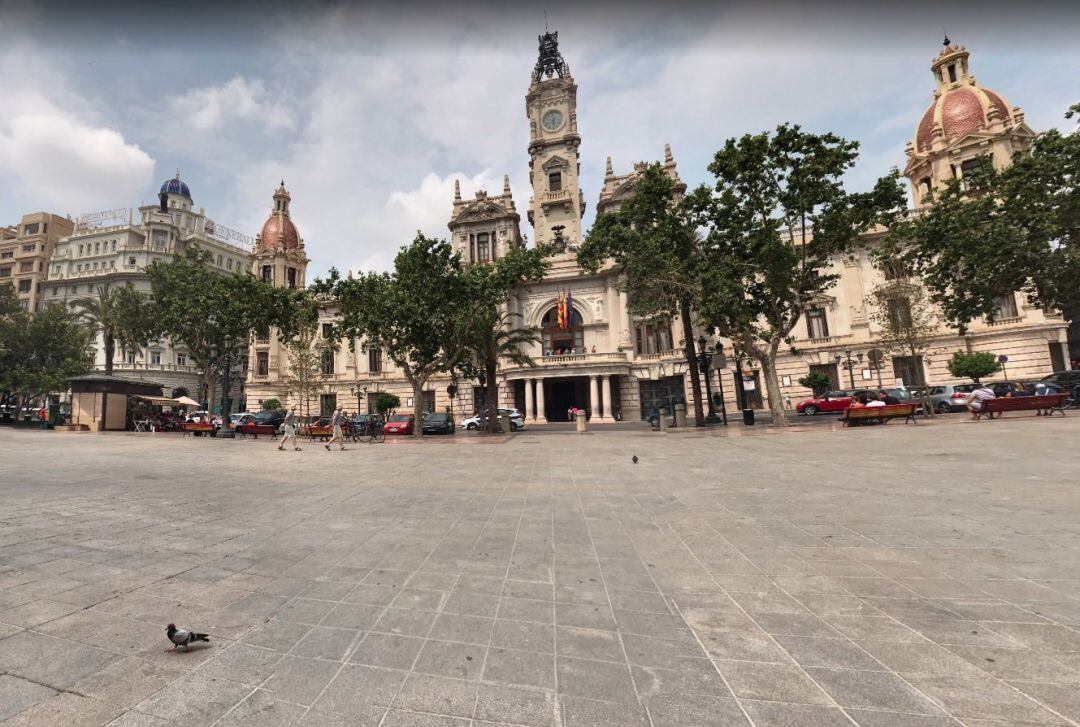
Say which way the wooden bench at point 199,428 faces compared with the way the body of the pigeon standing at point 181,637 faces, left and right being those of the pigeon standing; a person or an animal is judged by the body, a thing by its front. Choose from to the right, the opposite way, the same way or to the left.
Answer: to the left

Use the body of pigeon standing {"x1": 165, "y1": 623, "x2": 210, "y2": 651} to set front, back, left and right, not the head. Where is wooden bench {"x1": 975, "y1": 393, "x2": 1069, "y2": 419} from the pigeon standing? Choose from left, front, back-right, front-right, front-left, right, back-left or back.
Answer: back

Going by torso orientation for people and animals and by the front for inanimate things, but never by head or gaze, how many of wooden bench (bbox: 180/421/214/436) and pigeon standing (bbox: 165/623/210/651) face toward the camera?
1

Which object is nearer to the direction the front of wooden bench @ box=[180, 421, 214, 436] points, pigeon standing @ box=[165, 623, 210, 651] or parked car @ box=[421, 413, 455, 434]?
the pigeon standing

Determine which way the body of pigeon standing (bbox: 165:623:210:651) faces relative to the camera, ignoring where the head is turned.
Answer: to the viewer's left

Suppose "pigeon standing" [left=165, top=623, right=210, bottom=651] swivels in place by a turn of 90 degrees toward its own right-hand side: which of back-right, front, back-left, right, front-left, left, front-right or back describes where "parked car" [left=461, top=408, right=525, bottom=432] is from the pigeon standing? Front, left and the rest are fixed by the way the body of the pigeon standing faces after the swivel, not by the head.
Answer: front-right
